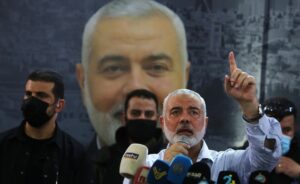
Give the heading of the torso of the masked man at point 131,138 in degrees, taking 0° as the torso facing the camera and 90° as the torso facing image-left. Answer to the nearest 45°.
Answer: approximately 0°

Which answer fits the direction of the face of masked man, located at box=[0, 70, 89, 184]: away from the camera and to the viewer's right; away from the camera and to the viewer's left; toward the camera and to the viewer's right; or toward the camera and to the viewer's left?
toward the camera and to the viewer's left

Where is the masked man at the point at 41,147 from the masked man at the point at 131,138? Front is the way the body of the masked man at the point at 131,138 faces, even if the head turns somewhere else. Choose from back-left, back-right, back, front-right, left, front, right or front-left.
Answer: right

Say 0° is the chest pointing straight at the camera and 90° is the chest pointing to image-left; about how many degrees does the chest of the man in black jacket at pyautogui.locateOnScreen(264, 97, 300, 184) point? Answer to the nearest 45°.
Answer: approximately 45°

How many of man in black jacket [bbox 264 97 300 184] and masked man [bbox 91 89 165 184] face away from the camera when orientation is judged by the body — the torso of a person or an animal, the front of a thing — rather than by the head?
0

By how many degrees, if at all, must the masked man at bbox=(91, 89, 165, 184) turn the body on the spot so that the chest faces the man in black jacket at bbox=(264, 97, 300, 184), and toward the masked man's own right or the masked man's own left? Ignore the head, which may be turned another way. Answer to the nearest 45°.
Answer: approximately 90° to the masked man's own left
